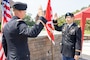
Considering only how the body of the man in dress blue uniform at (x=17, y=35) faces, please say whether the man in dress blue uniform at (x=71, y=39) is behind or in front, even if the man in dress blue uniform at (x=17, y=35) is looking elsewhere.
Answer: in front

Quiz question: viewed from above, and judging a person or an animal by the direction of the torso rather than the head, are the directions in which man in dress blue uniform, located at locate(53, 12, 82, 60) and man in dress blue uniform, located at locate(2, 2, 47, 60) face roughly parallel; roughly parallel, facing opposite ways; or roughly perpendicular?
roughly parallel, facing opposite ways

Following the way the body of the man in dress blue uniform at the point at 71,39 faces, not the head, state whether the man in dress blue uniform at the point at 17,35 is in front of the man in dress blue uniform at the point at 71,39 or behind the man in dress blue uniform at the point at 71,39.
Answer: in front

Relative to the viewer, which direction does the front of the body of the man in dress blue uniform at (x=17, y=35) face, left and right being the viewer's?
facing away from the viewer and to the right of the viewer
